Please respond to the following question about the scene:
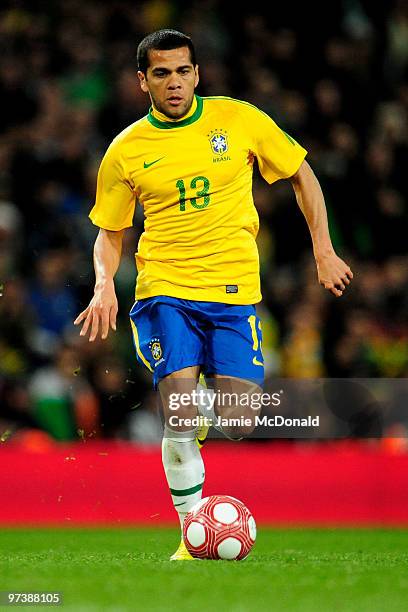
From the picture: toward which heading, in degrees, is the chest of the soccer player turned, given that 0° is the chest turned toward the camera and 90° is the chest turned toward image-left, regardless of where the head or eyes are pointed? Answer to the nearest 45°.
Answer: approximately 0°
